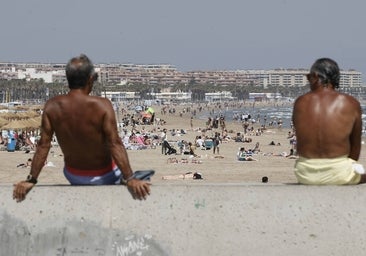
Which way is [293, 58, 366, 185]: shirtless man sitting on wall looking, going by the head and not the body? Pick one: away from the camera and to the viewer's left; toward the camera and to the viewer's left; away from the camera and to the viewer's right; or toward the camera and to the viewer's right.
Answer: away from the camera and to the viewer's left

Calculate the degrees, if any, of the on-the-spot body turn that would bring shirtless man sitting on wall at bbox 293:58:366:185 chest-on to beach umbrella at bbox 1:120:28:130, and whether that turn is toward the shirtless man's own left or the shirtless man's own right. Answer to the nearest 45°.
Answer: approximately 45° to the shirtless man's own left

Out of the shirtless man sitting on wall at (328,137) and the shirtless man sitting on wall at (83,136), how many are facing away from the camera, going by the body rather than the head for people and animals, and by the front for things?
2

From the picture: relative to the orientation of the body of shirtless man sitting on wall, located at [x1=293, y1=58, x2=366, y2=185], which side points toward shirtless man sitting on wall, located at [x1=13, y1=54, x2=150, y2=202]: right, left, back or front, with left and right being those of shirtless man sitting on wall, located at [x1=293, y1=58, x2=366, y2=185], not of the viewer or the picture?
left

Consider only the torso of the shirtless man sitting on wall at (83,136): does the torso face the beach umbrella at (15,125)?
yes

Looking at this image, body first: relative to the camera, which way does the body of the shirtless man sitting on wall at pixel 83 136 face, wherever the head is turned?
away from the camera

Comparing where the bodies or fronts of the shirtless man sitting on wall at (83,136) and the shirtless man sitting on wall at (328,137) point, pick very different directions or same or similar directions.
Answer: same or similar directions

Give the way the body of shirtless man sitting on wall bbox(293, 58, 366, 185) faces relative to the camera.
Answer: away from the camera

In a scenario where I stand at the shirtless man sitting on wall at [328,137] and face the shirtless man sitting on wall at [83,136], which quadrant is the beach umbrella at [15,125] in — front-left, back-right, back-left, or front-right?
front-right

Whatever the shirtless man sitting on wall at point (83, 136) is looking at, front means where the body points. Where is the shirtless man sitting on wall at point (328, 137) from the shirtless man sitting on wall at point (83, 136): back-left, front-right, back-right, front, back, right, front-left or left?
right

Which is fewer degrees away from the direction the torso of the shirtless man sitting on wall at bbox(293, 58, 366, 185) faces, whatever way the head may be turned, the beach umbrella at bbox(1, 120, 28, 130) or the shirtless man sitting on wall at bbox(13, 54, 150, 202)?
the beach umbrella
